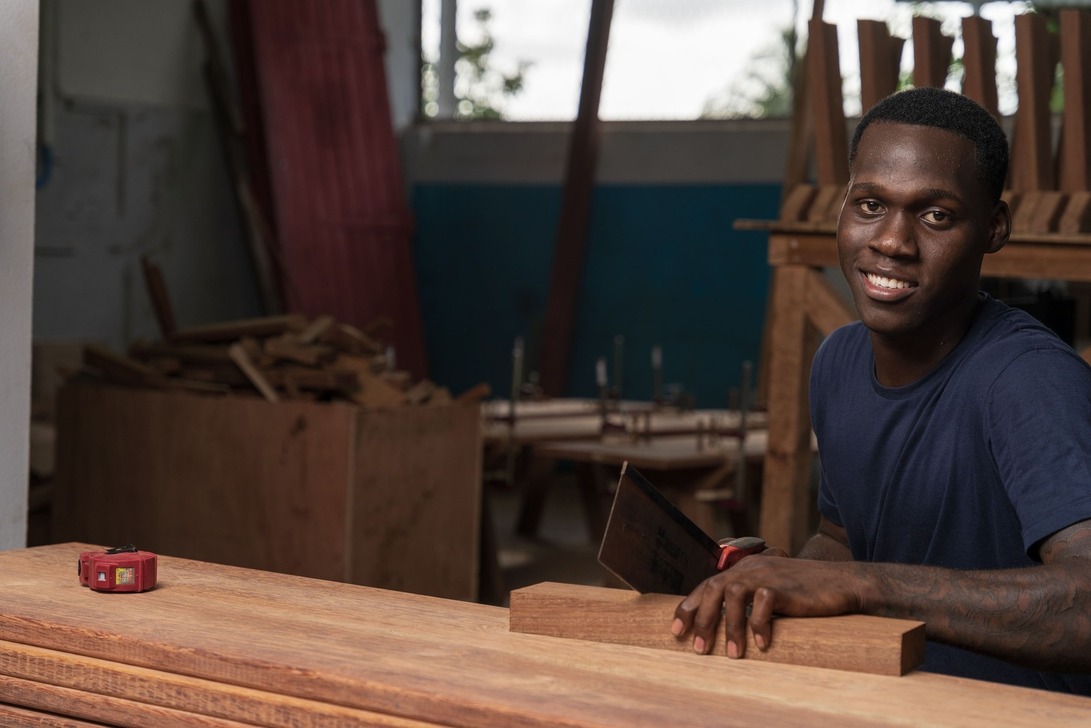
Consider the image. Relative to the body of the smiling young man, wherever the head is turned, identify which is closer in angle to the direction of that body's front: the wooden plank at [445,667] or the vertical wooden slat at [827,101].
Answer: the wooden plank

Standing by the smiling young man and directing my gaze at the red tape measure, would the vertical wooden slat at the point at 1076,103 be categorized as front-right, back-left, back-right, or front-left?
back-right

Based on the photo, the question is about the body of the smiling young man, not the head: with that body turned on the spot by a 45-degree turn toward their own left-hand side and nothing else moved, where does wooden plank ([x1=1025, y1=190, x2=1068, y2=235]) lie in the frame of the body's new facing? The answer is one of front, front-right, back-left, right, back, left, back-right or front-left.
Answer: back

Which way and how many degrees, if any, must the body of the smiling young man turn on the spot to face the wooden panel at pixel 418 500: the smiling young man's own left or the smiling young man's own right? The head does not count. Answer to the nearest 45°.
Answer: approximately 90° to the smiling young man's own right

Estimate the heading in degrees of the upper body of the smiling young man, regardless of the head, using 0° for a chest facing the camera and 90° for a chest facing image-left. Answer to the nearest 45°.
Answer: approximately 45°

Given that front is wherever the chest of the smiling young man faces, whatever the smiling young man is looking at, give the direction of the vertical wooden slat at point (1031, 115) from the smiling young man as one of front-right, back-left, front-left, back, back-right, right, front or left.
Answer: back-right

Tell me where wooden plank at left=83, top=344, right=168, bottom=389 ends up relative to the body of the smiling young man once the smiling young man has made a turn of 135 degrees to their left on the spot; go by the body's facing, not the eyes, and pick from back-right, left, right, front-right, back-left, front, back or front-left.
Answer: back-left

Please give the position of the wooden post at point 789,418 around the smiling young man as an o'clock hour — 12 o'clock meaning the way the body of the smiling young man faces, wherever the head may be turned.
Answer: The wooden post is roughly at 4 o'clock from the smiling young man.

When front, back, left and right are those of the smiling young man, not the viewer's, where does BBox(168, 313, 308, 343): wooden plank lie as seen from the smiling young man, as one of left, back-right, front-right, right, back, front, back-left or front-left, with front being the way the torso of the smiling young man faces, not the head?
right

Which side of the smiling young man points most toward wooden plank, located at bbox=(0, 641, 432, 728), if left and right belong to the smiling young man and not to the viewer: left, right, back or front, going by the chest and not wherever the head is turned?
front

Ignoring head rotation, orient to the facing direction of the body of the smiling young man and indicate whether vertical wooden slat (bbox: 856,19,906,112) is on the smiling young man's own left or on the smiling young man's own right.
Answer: on the smiling young man's own right

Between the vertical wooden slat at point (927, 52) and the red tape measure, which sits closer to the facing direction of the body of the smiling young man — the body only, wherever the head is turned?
the red tape measure

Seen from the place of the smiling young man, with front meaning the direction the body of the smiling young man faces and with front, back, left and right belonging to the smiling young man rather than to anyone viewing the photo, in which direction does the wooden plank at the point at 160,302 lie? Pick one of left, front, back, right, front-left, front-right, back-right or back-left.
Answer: right
